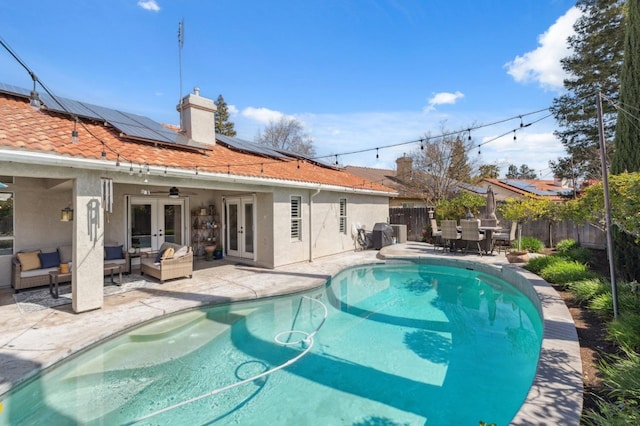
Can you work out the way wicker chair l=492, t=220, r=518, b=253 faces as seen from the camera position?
facing to the left of the viewer

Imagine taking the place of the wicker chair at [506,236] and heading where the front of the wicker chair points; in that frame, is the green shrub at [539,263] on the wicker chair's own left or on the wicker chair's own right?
on the wicker chair's own left

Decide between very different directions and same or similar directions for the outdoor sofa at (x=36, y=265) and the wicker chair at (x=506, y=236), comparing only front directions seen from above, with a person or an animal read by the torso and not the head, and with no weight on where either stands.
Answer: very different directions

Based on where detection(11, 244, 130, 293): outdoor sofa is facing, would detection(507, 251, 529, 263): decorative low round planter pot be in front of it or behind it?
in front

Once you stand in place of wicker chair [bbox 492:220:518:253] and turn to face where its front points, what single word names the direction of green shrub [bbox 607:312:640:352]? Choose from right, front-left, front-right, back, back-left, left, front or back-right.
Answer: left

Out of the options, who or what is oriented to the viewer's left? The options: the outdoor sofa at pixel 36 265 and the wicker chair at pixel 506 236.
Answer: the wicker chair

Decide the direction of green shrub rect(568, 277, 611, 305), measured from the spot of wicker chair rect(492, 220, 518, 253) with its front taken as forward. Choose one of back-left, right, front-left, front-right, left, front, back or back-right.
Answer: left

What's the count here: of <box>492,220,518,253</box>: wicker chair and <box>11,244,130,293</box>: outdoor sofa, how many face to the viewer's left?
1

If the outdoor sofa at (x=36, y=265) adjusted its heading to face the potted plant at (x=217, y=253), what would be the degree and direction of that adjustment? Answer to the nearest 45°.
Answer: approximately 45° to its left

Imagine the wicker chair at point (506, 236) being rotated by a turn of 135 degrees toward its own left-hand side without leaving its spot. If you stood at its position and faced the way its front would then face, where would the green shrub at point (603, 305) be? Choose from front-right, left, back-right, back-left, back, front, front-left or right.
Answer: front-right

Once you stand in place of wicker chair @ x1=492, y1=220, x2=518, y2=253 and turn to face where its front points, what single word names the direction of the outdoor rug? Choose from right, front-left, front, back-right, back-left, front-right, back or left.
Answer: front-left

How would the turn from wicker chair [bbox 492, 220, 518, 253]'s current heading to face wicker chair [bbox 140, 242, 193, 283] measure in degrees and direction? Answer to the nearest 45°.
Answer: approximately 45° to its left

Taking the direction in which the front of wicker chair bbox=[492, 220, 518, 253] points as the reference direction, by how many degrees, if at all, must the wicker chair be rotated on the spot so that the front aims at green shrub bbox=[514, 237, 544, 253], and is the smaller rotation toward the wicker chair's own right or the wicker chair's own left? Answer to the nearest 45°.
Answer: approximately 180°
